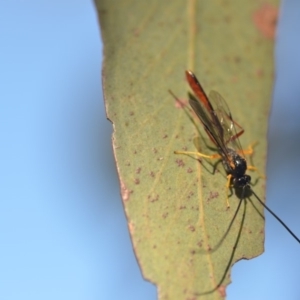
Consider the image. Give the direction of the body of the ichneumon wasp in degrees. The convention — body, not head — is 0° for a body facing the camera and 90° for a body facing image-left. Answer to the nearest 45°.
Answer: approximately 315°
